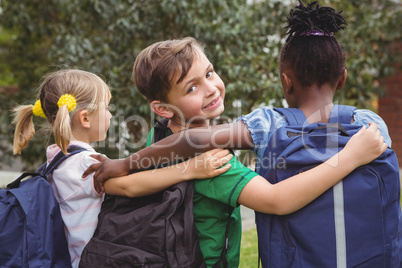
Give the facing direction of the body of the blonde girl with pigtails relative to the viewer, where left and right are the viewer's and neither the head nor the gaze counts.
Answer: facing away from the viewer and to the right of the viewer

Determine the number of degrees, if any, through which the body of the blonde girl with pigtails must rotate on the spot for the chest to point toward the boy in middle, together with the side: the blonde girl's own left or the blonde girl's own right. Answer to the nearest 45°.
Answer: approximately 90° to the blonde girl's own right
